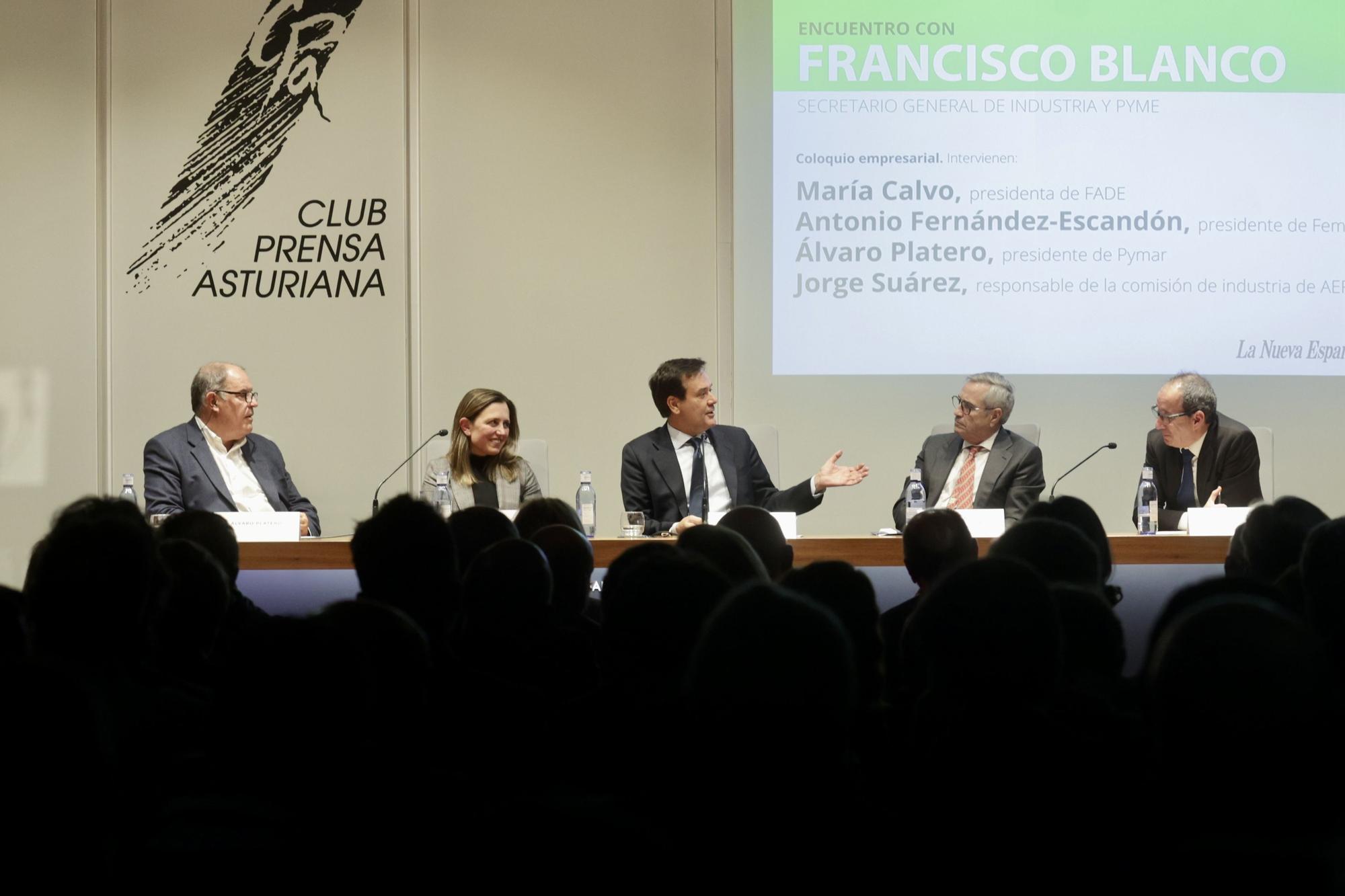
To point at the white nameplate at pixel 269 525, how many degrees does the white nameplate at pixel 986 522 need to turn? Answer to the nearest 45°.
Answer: approximately 90° to its right

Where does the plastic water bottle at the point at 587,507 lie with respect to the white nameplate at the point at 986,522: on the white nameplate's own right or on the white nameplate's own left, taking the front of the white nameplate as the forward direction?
on the white nameplate's own right

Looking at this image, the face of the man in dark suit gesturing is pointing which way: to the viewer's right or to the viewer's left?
to the viewer's right

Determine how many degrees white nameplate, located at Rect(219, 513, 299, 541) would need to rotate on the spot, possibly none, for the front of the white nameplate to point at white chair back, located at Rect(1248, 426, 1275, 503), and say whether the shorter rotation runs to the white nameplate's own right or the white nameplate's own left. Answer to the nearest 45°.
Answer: approximately 90° to the white nameplate's own left

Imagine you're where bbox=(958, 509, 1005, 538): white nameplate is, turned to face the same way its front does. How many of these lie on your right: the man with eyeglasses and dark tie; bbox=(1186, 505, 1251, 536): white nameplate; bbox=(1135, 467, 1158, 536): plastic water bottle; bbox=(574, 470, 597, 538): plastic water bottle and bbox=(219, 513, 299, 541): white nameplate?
2

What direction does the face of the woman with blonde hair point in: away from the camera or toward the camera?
toward the camera

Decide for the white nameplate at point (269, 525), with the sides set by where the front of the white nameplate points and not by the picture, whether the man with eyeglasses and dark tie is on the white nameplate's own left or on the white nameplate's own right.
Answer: on the white nameplate's own left

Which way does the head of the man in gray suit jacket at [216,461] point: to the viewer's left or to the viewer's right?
to the viewer's right

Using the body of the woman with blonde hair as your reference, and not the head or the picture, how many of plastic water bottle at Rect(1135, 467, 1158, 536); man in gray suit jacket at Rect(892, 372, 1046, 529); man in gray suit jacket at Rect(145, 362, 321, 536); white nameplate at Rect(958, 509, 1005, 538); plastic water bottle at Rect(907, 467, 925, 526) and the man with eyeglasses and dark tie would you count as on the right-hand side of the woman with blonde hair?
1

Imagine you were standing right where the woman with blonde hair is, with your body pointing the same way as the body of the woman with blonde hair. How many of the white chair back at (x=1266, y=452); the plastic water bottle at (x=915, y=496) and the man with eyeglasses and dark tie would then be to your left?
3

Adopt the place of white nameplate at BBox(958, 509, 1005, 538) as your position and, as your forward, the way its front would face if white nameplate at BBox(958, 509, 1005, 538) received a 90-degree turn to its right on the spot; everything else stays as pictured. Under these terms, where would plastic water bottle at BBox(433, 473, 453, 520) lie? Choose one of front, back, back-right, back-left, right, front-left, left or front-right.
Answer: front

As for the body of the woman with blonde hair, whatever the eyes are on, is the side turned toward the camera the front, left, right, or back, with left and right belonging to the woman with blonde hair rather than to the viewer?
front

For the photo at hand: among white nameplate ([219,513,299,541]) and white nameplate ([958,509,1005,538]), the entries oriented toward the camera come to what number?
2

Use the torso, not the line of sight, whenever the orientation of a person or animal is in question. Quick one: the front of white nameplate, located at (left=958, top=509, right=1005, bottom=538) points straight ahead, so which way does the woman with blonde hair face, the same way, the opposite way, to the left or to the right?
the same way

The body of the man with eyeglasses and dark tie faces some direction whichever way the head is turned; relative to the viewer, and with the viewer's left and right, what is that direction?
facing the viewer and to the left of the viewer

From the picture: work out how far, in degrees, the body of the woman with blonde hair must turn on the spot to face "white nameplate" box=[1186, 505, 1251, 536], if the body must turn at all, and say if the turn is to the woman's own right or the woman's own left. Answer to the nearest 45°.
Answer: approximately 90° to the woman's own left

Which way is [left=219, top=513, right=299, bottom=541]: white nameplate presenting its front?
toward the camera

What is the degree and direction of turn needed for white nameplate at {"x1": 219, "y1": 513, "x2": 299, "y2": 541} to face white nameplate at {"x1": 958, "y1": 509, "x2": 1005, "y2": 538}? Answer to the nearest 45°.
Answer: approximately 90° to its left

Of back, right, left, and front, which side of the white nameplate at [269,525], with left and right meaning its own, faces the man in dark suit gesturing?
left

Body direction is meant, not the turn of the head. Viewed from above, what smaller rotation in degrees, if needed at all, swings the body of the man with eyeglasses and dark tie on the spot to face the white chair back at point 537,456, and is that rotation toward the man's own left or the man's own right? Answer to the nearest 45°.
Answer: approximately 45° to the man's own right
